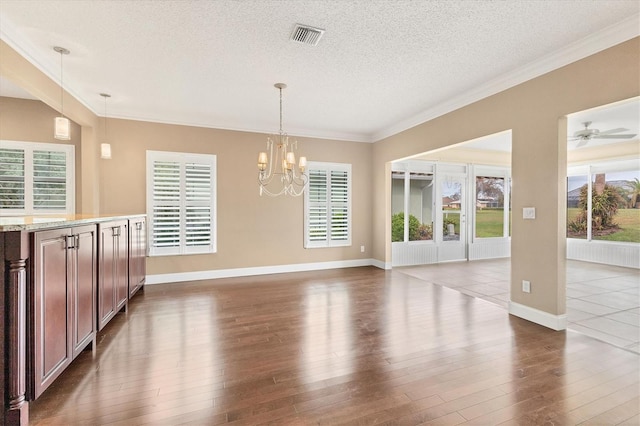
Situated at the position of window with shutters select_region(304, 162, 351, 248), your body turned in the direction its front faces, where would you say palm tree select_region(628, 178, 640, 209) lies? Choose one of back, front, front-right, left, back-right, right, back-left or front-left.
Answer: left

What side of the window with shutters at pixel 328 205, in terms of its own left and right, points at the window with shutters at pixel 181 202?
right

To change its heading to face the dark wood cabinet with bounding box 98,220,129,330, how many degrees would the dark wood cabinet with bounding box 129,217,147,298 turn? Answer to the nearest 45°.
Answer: approximately 90° to its right

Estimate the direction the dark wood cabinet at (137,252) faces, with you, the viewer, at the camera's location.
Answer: facing to the right of the viewer

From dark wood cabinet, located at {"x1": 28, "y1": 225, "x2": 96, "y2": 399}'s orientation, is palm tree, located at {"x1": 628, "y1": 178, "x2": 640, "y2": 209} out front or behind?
out front

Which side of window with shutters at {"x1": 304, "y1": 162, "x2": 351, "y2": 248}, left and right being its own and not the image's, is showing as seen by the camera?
front

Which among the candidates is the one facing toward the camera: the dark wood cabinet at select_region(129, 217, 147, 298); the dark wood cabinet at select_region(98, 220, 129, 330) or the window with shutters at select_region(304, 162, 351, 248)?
the window with shutters

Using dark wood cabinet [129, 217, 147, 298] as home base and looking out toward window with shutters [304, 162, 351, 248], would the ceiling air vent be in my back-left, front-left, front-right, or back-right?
front-right

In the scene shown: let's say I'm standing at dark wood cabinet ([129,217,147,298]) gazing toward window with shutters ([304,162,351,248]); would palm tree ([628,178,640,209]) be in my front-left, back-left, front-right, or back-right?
front-right

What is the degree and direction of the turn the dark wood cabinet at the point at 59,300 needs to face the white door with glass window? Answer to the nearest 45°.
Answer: approximately 45° to its left

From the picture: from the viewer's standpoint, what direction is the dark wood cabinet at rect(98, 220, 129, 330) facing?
to the viewer's right

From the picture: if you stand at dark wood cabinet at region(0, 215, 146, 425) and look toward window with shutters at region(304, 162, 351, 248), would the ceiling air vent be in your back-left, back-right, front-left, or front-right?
front-right
